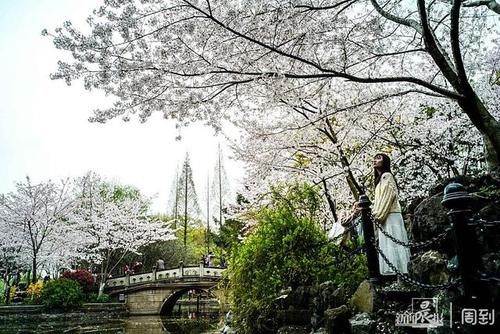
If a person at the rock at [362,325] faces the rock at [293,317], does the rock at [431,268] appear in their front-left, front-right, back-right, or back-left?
back-right

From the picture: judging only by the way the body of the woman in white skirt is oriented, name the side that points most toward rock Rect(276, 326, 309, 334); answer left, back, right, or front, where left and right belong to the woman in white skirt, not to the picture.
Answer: front

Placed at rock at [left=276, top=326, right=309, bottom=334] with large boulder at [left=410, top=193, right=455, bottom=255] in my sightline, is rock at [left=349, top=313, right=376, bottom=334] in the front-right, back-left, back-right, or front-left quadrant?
front-right

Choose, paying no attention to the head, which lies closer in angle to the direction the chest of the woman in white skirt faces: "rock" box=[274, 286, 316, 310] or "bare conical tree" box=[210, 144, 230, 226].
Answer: the rock

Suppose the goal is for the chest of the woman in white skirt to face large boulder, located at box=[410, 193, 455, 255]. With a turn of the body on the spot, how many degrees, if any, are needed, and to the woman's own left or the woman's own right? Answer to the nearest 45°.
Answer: approximately 135° to the woman's own left

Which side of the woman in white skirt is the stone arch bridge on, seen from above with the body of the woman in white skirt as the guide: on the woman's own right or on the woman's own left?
on the woman's own right

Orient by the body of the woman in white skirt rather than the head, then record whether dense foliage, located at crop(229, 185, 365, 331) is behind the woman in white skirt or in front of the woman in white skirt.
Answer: in front

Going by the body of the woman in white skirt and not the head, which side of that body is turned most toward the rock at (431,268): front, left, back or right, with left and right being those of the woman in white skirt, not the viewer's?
back
